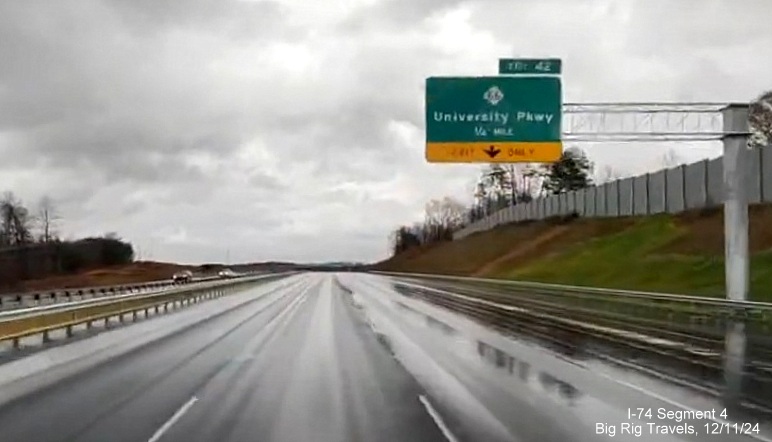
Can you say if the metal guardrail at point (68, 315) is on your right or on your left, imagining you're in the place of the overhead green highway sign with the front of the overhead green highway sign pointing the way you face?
on your right

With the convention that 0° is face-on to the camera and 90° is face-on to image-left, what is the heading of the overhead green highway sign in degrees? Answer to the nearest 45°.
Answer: approximately 0°
